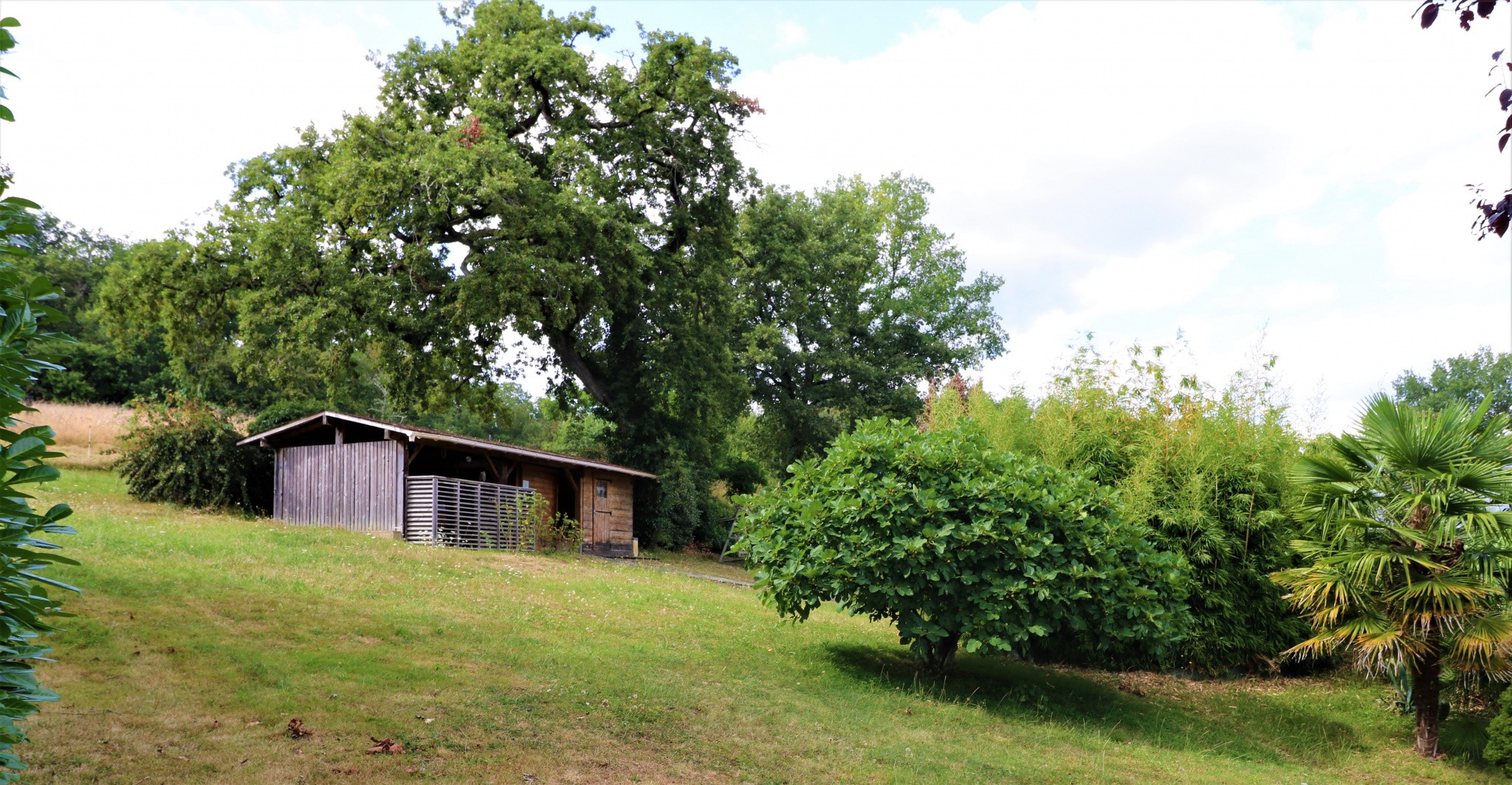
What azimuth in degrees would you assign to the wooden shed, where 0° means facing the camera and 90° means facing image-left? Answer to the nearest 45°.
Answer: approximately 315°

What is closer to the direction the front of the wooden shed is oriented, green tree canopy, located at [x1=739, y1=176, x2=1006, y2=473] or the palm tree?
the palm tree

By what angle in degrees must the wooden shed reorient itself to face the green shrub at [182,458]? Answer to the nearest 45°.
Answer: approximately 135° to its right

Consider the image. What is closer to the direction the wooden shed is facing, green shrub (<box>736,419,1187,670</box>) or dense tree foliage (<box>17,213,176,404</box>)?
the green shrub

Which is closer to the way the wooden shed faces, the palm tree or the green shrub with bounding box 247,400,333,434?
the palm tree

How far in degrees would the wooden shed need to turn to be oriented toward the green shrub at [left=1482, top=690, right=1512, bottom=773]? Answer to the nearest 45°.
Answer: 0° — it already faces it

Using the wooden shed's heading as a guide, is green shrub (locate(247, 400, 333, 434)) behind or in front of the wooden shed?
behind
